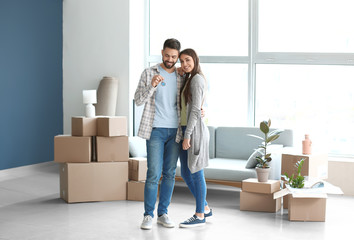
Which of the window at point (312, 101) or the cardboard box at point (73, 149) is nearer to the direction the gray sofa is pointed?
the cardboard box

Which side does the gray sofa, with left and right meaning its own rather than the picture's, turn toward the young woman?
front

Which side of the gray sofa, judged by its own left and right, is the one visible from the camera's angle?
front

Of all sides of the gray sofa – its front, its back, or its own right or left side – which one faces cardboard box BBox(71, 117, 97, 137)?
right

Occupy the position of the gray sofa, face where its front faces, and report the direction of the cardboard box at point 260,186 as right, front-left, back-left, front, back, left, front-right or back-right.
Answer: front

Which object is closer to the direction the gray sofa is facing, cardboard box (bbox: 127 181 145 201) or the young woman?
the young woman

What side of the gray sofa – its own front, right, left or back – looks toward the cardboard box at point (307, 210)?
front

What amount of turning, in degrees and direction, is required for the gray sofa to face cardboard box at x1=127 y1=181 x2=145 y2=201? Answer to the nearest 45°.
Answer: approximately 45° to its right

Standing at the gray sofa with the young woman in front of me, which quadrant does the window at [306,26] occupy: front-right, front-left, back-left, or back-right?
back-left

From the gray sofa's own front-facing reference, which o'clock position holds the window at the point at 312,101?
The window is roughly at 8 o'clock from the gray sofa.

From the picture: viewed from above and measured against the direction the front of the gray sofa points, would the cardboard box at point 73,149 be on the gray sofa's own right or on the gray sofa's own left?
on the gray sofa's own right

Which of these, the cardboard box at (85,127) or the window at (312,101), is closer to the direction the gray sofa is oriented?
the cardboard box

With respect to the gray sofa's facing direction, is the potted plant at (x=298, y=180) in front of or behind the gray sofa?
in front
